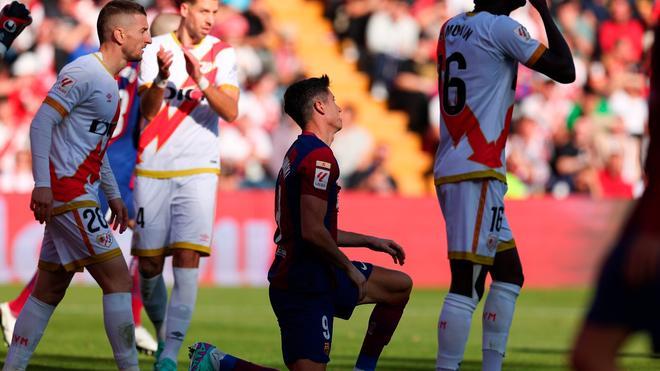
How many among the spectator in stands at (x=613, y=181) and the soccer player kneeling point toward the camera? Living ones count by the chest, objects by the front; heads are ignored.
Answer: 1

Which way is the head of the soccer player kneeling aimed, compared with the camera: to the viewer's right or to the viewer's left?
to the viewer's right

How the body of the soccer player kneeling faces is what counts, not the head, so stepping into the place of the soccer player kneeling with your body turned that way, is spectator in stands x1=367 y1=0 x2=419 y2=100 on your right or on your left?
on your left

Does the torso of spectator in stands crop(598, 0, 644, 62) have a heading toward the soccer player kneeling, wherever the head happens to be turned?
yes

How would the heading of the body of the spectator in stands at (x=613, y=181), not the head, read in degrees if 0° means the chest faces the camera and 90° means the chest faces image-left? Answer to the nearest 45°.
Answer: approximately 0°

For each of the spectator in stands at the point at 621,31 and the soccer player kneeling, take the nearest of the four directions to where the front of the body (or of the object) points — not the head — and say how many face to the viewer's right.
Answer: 1

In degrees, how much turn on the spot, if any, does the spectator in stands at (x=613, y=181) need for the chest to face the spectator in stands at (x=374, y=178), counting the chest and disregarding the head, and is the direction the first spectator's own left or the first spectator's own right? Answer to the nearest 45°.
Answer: approximately 45° to the first spectator's own right

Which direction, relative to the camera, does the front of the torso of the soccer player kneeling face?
to the viewer's right

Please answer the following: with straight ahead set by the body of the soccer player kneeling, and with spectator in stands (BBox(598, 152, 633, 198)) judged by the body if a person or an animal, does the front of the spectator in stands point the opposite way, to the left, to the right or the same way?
to the right

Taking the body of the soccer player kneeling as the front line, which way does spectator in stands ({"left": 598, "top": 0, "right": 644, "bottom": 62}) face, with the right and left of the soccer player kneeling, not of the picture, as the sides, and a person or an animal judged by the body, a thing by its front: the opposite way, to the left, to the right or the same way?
to the right

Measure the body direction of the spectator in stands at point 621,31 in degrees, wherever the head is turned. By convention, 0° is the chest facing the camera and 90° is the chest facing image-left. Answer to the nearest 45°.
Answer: approximately 0°
